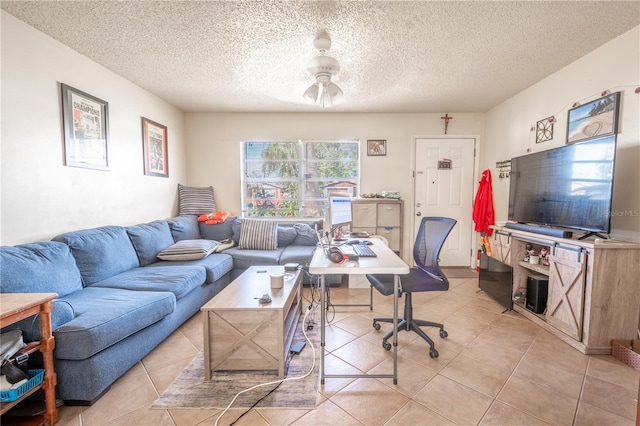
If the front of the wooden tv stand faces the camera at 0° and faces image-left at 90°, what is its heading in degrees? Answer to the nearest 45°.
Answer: approximately 45°

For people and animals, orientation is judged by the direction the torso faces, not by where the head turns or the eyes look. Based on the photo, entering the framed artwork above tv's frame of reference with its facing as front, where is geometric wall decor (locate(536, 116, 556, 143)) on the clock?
The geometric wall decor is roughly at 3 o'clock from the framed artwork above tv.

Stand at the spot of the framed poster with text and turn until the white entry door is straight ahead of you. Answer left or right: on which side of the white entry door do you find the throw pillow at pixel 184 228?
left

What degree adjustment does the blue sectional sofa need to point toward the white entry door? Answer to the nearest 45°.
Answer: approximately 45° to its left

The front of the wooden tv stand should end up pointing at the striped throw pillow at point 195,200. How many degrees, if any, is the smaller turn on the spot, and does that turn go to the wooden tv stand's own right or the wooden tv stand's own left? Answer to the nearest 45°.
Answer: approximately 45° to the wooden tv stand's own right

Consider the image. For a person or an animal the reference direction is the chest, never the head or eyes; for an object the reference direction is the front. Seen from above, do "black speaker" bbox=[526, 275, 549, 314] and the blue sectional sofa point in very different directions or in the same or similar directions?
very different directions

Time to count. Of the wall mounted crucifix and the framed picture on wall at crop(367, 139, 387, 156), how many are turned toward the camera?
2

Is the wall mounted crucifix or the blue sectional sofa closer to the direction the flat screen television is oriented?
the blue sectional sofa

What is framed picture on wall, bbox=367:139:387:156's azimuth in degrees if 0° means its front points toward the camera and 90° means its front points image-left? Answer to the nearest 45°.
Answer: approximately 0°

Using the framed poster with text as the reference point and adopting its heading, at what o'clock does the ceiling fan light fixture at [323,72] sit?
The ceiling fan light fixture is roughly at 12 o'clock from the framed poster with text.

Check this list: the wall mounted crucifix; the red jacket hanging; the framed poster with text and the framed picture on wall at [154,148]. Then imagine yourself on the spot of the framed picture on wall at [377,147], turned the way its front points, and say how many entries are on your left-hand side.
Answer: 2

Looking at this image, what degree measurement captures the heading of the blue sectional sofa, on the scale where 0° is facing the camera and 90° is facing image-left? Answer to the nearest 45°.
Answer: approximately 315°

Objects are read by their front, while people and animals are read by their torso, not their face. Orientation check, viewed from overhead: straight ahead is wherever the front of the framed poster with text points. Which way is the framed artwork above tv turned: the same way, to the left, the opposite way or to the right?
the opposite way

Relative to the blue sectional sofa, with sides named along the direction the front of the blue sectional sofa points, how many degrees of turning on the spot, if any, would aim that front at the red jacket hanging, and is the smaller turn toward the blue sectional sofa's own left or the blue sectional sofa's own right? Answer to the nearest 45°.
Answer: approximately 45° to the blue sectional sofa's own left
